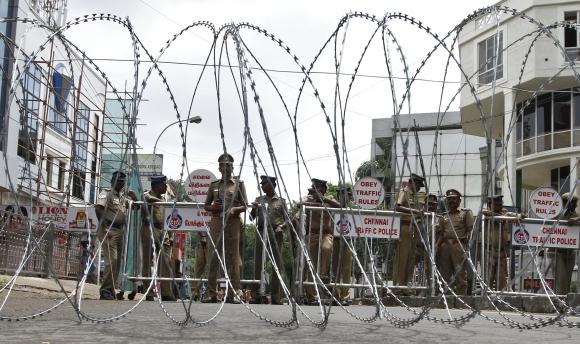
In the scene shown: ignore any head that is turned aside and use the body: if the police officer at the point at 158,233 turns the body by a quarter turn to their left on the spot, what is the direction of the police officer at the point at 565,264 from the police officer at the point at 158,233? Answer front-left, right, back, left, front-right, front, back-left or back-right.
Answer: front-right

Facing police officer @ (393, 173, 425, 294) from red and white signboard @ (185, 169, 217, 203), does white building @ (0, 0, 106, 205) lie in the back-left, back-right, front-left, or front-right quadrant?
back-left

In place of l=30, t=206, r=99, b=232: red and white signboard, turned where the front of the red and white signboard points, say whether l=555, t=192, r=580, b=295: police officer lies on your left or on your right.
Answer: on your left

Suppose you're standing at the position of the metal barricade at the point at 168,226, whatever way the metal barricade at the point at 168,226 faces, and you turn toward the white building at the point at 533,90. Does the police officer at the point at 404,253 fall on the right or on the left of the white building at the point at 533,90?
right

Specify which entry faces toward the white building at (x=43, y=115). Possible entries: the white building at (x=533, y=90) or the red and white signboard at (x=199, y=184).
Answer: the white building at (x=533, y=90)

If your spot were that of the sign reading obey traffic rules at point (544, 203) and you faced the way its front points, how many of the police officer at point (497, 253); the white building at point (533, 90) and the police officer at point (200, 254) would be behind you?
1

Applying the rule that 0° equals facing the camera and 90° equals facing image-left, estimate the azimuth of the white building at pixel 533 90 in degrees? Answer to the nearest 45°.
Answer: approximately 45°

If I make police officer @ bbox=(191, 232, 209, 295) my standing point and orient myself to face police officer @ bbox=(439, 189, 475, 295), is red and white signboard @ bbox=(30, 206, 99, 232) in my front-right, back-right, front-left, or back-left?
back-left

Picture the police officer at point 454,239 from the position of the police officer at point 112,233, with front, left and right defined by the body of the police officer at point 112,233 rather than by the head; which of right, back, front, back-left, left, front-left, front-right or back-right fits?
front-left

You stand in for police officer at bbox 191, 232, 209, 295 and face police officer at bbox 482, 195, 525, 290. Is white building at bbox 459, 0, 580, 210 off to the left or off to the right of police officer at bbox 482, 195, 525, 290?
left

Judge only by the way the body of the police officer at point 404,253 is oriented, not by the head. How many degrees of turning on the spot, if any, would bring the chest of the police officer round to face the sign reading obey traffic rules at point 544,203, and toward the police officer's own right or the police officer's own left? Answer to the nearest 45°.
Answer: approximately 45° to the police officer's own left
